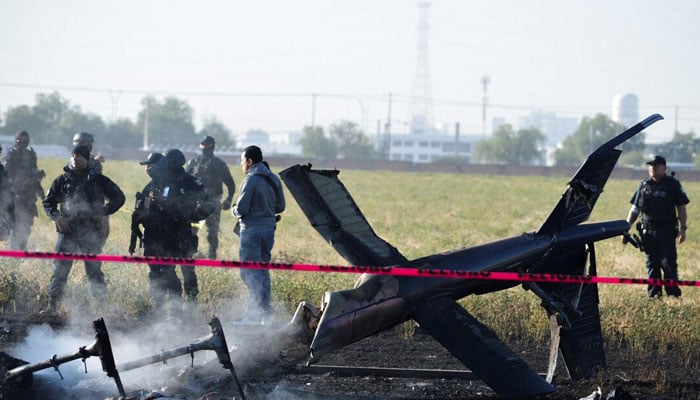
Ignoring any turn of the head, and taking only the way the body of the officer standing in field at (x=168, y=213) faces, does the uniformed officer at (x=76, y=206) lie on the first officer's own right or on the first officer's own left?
on the first officer's own right

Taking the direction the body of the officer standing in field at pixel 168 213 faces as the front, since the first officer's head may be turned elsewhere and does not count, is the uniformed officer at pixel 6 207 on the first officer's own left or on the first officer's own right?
on the first officer's own right

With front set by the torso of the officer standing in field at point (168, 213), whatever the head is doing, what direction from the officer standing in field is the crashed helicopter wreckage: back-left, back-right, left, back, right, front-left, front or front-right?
left

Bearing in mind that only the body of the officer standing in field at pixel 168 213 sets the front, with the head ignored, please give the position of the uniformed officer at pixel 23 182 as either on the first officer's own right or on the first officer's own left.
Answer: on the first officer's own right

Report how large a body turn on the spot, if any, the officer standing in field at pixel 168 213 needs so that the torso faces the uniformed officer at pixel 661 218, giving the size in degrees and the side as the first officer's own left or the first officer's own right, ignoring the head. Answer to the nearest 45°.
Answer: approximately 135° to the first officer's own left

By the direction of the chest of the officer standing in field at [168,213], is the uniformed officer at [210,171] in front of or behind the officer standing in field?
behind

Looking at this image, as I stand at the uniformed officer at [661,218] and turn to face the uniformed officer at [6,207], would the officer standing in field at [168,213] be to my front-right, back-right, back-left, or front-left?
front-left
